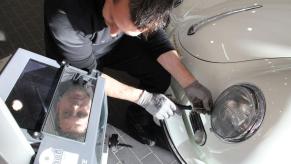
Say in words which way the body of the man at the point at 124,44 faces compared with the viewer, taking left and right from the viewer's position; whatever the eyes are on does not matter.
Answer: facing the viewer and to the right of the viewer
